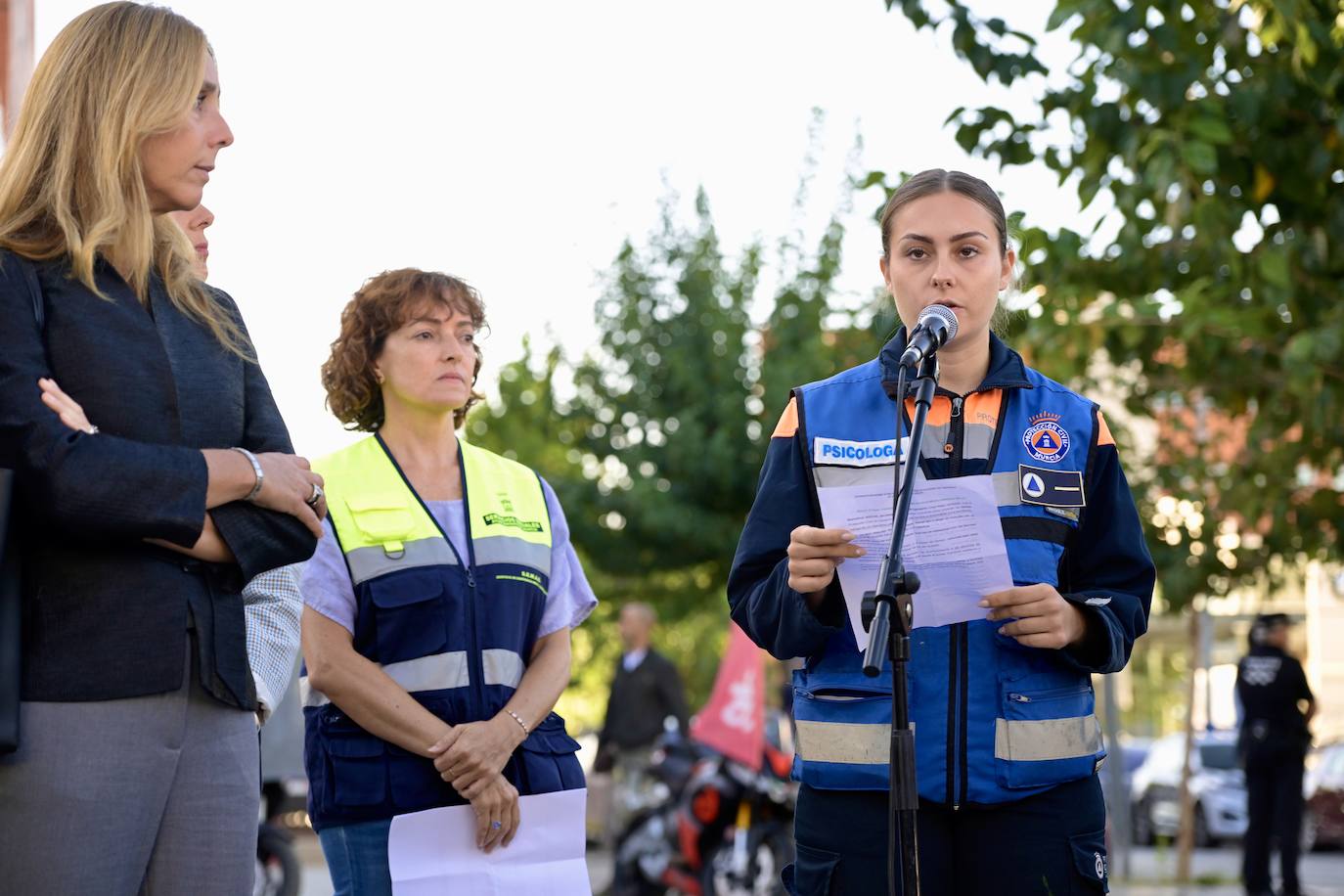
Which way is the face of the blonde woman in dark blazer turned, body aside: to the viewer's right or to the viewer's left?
to the viewer's right

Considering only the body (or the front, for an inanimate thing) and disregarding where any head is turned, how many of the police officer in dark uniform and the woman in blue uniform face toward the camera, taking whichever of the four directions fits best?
1

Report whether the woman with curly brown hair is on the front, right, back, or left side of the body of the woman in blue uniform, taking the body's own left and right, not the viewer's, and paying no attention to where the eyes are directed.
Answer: right

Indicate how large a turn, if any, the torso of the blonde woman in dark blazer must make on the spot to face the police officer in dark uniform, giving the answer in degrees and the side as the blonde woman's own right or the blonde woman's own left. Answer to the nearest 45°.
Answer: approximately 90° to the blonde woman's own left

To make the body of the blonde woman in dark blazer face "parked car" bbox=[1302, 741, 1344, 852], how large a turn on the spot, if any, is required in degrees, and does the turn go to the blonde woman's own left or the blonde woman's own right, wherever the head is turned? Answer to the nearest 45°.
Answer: approximately 90° to the blonde woman's own left

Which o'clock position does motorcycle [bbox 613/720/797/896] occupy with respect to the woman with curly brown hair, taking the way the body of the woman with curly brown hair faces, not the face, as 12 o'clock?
The motorcycle is roughly at 8 o'clock from the woman with curly brown hair.
